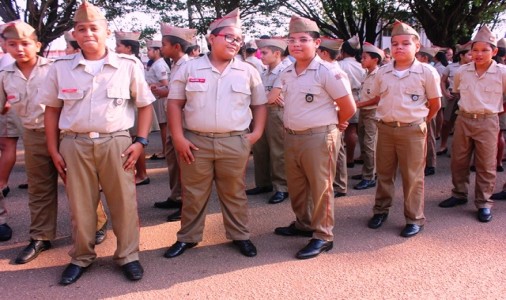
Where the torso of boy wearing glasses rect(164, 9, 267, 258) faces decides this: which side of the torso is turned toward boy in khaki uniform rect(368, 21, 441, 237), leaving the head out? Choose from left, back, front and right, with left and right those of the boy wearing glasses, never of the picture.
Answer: left

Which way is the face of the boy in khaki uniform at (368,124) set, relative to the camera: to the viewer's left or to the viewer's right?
to the viewer's left

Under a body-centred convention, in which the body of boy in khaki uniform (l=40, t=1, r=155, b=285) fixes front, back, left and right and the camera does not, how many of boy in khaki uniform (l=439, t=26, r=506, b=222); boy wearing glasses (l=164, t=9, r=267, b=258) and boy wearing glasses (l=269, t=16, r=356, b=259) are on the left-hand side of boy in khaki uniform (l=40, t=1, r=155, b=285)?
3

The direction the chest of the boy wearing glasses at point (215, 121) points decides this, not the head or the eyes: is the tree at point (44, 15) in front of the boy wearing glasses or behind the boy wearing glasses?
behind

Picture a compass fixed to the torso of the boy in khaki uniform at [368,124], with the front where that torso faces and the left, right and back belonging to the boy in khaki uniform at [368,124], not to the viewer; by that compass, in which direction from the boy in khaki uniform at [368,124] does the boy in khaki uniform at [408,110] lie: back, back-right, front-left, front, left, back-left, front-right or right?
left
